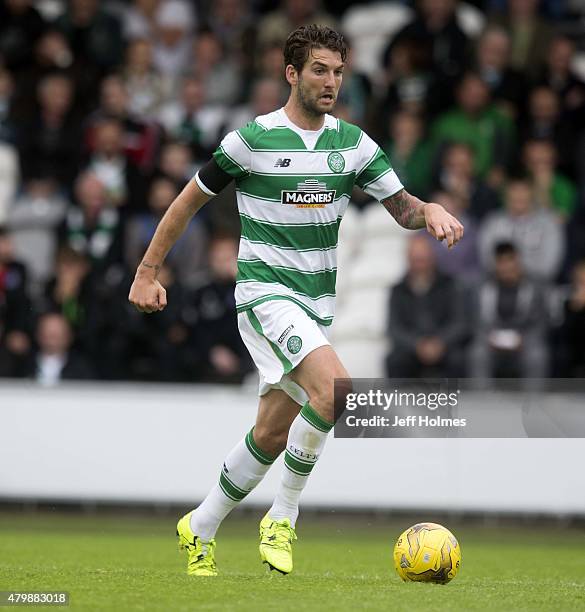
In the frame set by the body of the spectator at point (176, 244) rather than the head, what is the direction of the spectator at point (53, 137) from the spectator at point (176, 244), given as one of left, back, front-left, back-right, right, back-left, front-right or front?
back-right

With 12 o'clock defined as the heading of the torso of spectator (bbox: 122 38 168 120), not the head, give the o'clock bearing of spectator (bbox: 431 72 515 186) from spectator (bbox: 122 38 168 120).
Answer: spectator (bbox: 431 72 515 186) is roughly at 10 o'clock from spectator (bbox: 122 38 168 120).

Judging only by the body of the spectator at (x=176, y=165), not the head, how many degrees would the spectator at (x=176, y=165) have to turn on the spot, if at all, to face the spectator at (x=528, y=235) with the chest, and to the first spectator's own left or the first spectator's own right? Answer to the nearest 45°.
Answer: approximately 90° to the first spectator's own left

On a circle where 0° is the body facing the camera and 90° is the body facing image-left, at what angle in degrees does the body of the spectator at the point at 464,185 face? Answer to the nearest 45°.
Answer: approximately 0°

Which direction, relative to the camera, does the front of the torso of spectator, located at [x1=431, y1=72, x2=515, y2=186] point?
toward the camera

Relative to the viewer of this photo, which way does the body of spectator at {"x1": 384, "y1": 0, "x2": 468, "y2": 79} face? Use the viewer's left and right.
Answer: facing the viewer

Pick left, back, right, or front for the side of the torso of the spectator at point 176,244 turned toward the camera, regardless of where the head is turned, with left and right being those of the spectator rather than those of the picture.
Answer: front

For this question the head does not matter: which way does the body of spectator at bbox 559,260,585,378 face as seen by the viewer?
toward the camera

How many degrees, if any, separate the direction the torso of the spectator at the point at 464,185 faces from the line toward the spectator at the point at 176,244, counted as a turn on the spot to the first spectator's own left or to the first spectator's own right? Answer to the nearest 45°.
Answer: approximately 90° to the first spectator's own right

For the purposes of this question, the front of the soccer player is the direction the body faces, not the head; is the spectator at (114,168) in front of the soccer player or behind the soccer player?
behind

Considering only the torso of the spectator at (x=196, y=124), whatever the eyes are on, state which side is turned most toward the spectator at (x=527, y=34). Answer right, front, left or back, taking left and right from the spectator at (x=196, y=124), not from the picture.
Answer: left

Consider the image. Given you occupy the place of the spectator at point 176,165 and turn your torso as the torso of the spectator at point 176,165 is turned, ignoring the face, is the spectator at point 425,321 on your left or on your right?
on your left
